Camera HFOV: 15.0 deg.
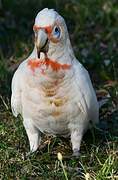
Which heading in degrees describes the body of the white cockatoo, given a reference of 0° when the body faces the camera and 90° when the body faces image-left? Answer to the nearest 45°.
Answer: approximately 0°
